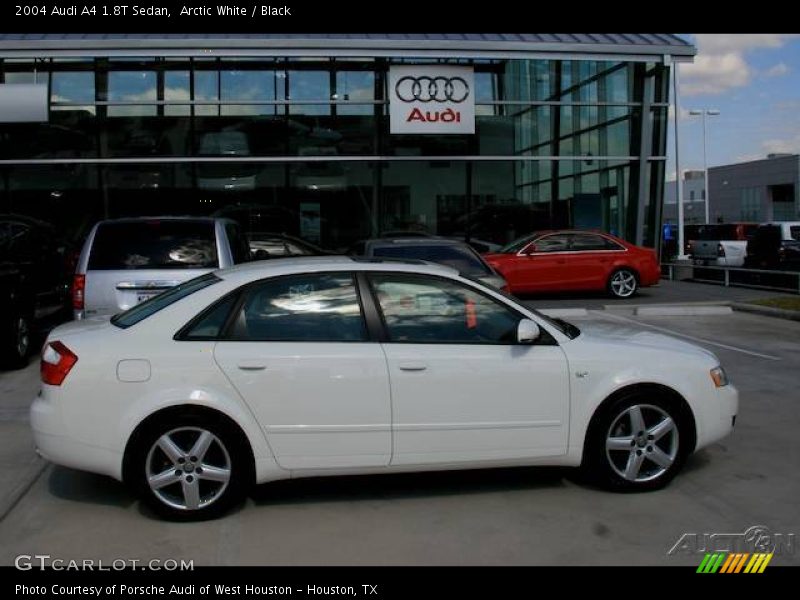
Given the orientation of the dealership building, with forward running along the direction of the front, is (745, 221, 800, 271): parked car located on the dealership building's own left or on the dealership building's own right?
on the dealership building's own left

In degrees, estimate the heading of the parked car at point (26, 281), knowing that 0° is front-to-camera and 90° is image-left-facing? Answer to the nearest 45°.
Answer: approximately 135°

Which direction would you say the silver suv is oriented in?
away from the camera

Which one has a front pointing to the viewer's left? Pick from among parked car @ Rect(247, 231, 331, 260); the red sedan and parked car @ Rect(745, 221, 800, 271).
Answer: the red sedan

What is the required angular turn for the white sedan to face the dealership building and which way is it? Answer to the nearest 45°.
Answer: approximately 90° to its left

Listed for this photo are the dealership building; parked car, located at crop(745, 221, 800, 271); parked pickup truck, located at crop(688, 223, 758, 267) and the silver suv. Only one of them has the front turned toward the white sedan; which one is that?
the dealership building

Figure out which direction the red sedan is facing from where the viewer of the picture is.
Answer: facing to the left of the viewer

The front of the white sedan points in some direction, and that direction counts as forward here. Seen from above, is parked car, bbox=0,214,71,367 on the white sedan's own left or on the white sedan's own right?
on the white sedan's own left

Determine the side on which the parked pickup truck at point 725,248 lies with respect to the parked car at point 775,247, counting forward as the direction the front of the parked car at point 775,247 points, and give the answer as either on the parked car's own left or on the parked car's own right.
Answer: on the parked car's own left
